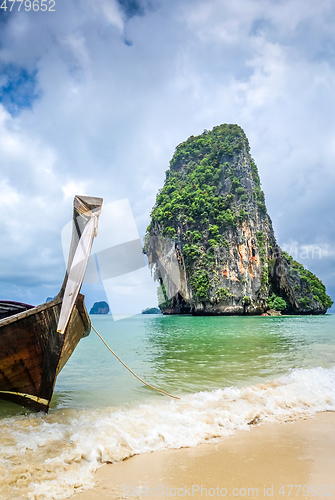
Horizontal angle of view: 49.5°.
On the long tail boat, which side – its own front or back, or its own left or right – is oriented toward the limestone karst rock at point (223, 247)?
left

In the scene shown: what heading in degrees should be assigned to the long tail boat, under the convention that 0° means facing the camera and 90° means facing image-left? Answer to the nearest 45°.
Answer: approximately 315°
